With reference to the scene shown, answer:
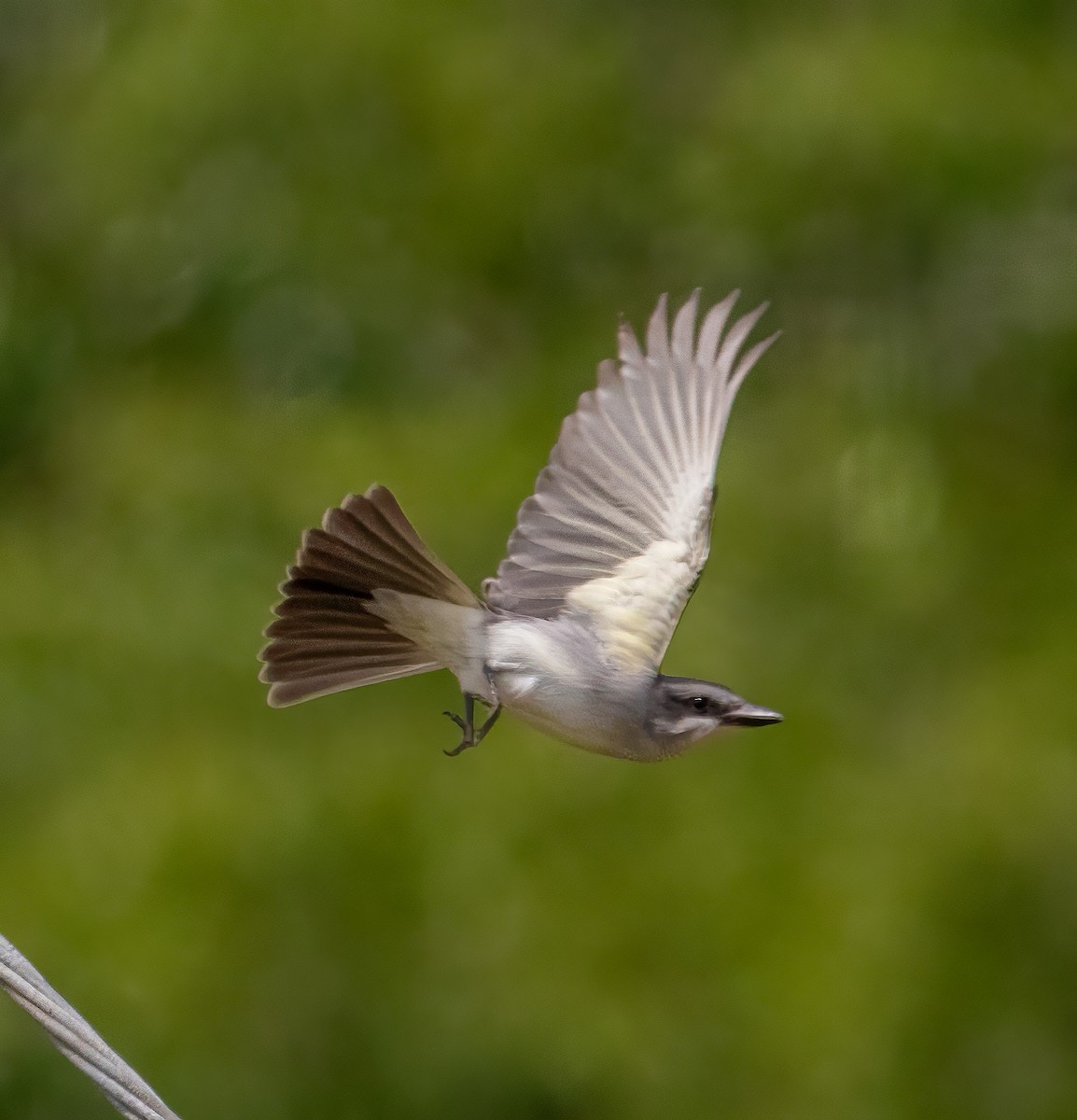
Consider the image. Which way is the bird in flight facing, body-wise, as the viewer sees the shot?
to the viewer's right
